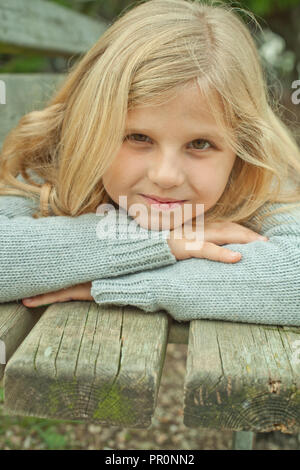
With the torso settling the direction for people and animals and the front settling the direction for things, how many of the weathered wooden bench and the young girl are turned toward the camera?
1

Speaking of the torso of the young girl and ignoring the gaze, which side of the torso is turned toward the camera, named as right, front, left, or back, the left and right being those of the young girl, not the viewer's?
front

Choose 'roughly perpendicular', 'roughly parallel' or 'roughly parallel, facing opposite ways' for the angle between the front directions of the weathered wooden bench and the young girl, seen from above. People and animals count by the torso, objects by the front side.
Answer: roughly perpendicular

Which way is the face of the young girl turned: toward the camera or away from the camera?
toward the camera
